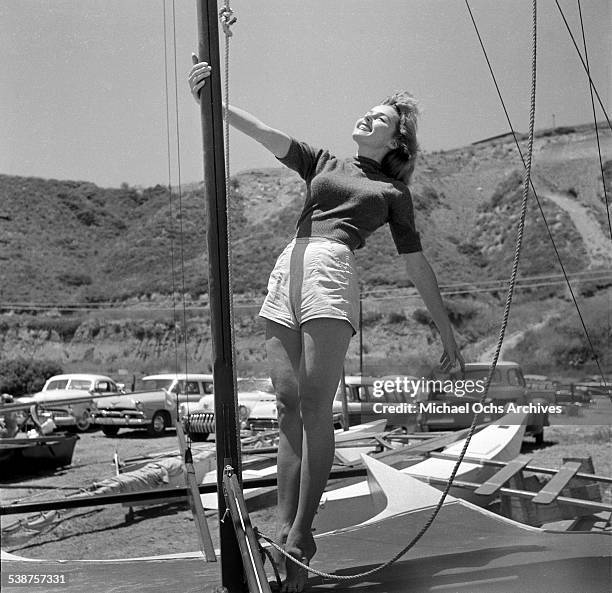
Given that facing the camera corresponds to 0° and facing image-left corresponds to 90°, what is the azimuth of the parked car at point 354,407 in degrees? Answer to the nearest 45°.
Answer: approximately 45°

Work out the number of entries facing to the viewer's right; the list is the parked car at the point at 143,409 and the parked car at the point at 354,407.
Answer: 0

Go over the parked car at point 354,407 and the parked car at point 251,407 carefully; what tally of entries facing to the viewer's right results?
0

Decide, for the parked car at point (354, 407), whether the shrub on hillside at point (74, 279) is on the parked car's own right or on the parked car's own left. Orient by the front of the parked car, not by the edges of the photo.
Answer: on the parked car's own right

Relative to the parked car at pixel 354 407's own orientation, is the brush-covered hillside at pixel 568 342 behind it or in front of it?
behind

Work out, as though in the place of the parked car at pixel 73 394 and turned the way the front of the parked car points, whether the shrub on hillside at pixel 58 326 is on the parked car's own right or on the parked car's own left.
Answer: on the parked car's own right

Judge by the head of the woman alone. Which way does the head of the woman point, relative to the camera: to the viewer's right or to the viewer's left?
to the viewer's left
